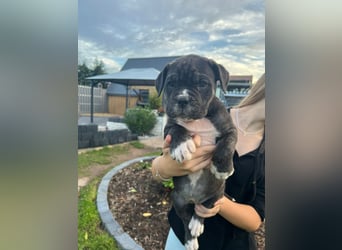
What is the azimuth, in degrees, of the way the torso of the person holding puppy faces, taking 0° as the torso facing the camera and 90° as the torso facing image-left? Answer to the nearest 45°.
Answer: approximately 45°
